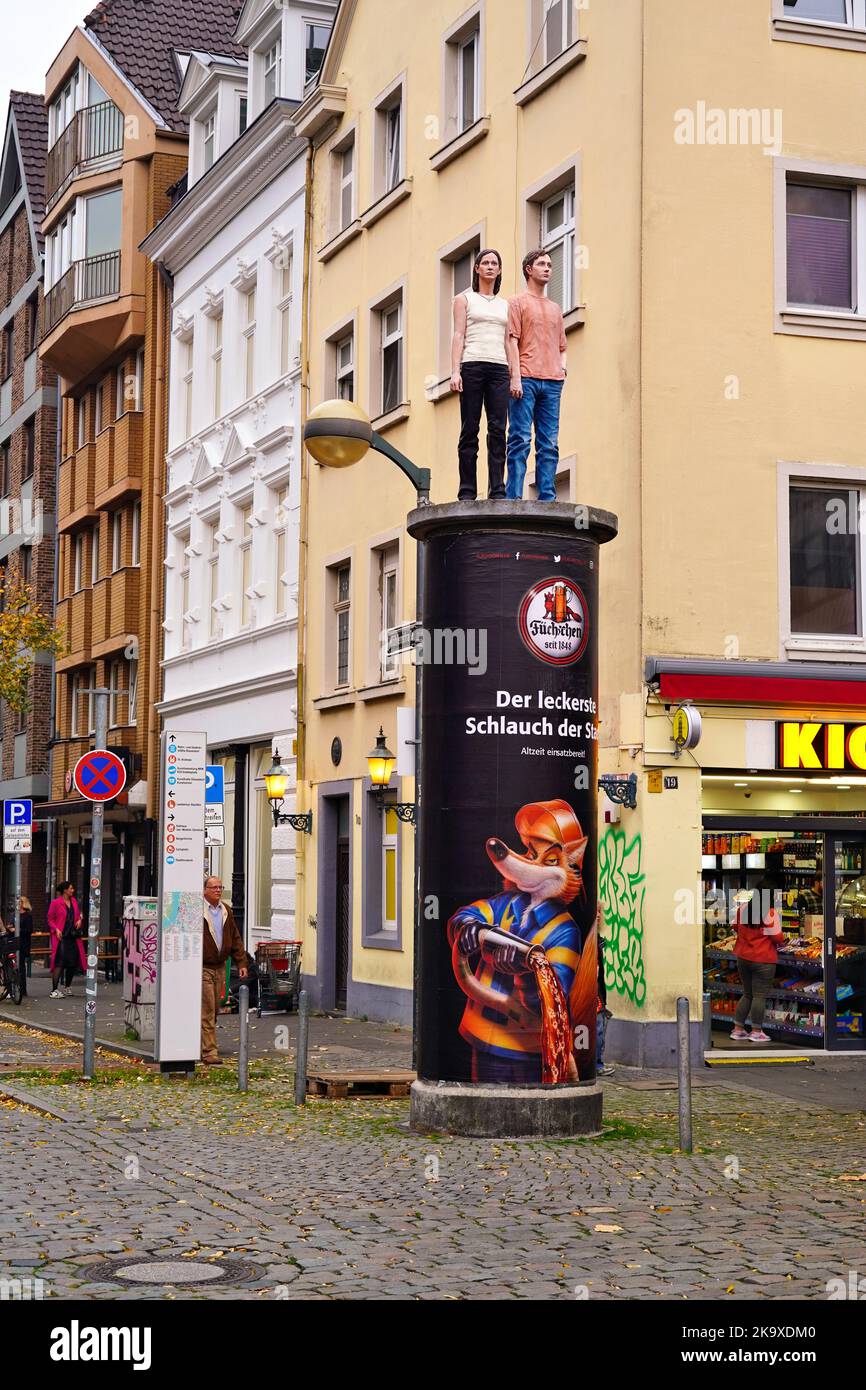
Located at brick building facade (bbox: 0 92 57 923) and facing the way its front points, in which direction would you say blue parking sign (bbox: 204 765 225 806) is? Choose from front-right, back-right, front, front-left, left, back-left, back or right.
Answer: front-left

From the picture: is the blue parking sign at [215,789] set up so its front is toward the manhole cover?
yes

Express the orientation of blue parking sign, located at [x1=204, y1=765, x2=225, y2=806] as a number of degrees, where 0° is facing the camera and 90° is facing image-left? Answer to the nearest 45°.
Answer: approximately 0°

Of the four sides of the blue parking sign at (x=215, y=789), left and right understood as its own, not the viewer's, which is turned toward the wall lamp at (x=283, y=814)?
back

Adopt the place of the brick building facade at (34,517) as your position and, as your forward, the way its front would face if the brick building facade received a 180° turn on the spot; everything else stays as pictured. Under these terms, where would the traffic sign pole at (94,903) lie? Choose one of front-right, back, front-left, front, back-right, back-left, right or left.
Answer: back-right

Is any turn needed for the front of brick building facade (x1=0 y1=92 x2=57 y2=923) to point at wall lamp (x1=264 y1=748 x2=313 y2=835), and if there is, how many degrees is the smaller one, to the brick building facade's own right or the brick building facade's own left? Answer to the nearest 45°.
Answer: approximately 45° to the brick building facade's own left

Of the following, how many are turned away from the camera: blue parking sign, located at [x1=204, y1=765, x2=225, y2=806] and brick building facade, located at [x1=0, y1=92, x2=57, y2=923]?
0

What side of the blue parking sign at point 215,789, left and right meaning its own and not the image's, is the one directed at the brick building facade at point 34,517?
back

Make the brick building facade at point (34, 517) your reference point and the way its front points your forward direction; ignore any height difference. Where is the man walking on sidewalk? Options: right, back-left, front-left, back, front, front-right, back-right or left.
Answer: front-left

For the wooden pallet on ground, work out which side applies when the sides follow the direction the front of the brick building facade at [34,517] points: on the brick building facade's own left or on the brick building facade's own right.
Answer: on the brick building facade's own left

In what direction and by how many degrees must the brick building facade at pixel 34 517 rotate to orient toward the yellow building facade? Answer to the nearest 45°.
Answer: approximately 45° to its left

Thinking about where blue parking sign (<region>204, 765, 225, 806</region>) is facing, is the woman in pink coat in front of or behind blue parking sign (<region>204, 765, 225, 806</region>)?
behind

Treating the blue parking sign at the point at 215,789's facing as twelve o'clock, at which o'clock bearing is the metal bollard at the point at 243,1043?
The metal bollard is roughly at 12 o'clock from the blue parking sign.
